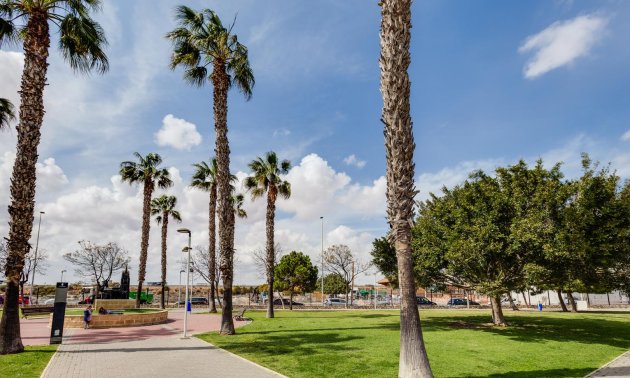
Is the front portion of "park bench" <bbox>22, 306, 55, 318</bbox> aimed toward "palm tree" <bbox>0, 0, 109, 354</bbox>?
yes

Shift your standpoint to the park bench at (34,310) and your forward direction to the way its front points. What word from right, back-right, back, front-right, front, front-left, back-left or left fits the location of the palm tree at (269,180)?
front-left

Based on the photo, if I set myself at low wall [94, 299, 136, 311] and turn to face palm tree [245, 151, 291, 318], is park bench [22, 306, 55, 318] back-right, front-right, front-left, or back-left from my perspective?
back-right

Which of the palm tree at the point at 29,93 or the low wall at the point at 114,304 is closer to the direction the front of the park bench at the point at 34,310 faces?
the palm tree

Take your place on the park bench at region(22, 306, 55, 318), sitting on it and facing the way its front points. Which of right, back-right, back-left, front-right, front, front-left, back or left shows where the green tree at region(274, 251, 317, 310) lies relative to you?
left

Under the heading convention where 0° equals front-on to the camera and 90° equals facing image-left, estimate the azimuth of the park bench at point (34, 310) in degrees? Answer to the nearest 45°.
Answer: approximately 0°
